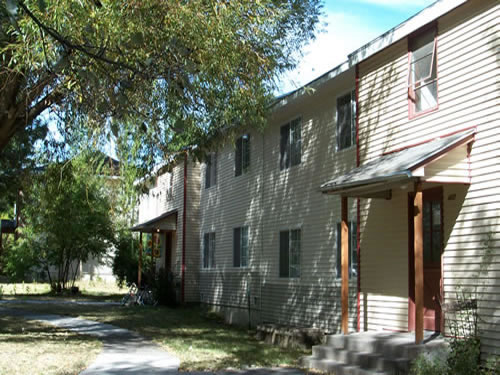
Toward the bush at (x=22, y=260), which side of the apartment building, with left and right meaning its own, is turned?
right

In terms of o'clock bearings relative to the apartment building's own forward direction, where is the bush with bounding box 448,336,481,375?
The bush is roughly at 10 o'clock from the apartment building.

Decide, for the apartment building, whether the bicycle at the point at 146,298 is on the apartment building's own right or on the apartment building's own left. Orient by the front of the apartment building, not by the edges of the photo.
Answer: on the apartment building's own right

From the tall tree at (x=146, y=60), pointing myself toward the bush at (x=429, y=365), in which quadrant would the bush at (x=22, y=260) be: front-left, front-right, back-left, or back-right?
back-left

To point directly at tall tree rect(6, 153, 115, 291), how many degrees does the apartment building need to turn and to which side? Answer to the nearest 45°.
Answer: approximately 90° to its right

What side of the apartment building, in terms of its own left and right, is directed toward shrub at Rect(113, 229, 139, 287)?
right

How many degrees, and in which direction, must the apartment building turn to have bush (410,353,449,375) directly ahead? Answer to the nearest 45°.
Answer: approximately 45° to its left

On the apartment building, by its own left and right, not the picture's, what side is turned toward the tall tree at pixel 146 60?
front

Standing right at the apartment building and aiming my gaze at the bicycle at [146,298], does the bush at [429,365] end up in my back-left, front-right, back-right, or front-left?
back-left

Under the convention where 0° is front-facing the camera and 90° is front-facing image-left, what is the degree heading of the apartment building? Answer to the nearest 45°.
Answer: approximately 45°

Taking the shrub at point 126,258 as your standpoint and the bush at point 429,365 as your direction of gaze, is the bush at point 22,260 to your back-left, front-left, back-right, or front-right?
back-right

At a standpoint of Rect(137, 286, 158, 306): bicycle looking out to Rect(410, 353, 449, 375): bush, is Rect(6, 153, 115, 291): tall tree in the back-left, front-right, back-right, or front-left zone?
back-right
